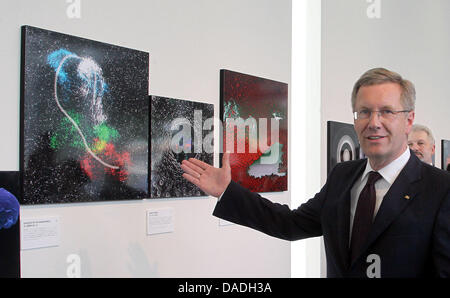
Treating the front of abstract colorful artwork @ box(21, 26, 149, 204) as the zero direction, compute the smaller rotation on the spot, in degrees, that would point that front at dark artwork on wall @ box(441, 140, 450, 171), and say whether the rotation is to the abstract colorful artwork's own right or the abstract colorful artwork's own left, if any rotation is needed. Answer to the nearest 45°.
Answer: approximately 90° to the abstract colorful artwork's own left

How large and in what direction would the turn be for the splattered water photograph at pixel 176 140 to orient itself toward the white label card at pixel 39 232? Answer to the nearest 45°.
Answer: approximately 90° to its right

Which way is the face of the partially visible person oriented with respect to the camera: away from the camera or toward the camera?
toward the camera

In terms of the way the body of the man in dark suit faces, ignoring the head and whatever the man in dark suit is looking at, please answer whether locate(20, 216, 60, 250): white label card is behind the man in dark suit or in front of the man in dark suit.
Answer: in front

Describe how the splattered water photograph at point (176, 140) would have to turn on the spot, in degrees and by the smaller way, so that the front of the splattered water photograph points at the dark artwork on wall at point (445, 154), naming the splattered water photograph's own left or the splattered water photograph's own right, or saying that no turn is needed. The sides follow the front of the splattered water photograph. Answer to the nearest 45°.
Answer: approximately 90° to the splattered water photograph's own left

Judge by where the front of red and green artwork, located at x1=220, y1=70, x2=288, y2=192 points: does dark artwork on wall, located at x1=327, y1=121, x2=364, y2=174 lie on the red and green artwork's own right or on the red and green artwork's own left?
on the red and green artwork's own left

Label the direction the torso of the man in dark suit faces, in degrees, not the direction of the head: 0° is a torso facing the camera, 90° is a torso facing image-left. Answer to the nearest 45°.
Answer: approximately 45°

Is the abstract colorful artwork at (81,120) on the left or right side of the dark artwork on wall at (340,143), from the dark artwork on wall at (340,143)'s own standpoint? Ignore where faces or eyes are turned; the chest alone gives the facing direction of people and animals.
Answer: on its right

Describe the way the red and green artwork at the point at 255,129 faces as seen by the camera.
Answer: facing the viewer and to the right of the viewer

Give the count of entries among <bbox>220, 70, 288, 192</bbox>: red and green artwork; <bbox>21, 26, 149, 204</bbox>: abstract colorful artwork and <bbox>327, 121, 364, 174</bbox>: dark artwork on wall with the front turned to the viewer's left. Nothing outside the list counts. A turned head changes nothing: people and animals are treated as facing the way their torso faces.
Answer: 0

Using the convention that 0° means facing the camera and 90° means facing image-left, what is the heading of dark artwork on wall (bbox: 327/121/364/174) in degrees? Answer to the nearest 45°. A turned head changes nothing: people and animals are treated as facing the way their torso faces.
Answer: approximately 315°

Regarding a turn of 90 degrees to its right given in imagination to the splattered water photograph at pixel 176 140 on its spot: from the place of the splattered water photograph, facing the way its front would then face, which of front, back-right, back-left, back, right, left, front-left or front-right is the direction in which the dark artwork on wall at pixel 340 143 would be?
back
